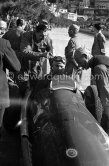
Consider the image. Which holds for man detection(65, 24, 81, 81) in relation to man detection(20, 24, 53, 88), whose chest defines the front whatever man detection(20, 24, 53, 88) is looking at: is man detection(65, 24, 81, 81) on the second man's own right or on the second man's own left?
on the second man's own left

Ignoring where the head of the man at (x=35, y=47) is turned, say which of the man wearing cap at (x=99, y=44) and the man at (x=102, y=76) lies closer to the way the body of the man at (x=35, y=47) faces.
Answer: the man
